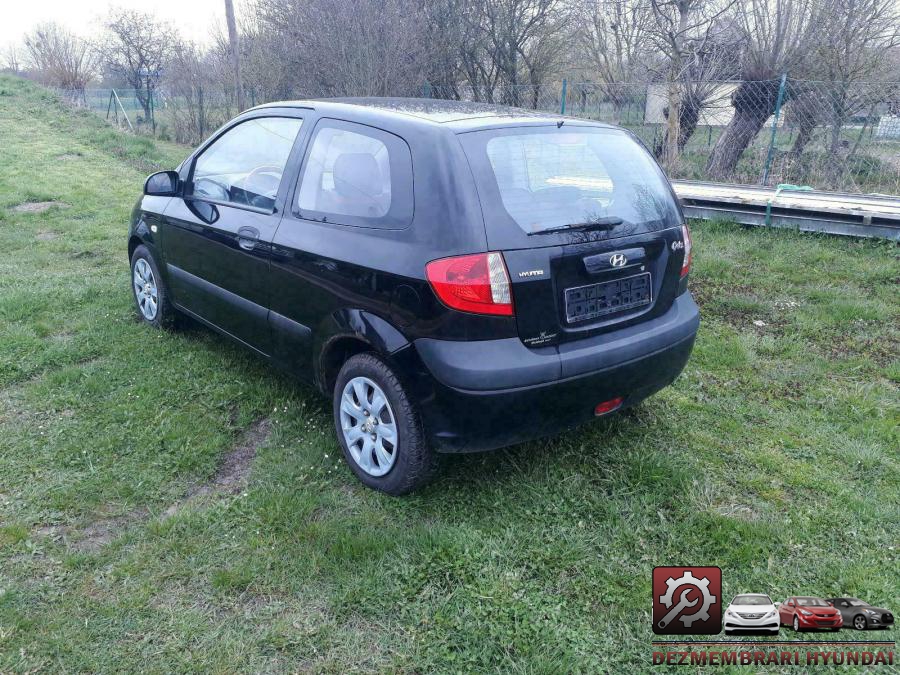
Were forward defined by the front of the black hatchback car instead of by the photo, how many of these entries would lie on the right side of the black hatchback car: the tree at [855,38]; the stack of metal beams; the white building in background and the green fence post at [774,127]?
4

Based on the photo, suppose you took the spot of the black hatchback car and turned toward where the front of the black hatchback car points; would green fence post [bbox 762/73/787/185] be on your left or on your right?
on your right

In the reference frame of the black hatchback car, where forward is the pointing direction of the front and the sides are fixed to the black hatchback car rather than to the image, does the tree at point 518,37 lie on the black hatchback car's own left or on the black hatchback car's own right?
on the black hatchback car's own right

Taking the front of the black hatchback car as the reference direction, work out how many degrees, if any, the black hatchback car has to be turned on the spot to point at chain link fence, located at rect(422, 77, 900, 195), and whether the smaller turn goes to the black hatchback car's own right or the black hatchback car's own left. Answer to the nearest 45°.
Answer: approximately 90° to the black hatchback car's own right

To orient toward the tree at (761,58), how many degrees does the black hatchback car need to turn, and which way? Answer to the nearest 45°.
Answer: approximately 90° to its right

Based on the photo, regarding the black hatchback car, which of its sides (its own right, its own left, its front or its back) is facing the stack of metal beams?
right

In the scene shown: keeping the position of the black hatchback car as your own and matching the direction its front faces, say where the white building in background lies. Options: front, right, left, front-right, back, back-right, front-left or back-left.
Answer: right

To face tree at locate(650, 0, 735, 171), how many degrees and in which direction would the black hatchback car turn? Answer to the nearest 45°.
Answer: approximately 90° to its right

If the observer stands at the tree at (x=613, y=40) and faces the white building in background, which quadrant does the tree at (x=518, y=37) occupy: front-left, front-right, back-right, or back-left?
back-right

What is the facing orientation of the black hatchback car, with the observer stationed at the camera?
facing away from the viewer and to the left of the viewer

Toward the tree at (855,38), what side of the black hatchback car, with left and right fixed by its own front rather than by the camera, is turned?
right
